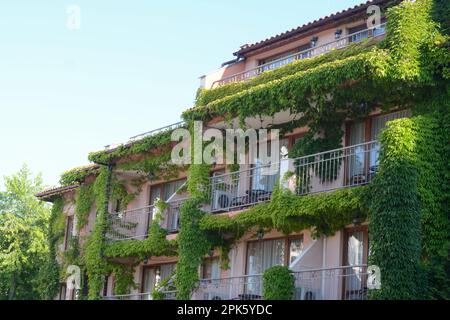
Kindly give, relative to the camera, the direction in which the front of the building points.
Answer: facing the viewer and to the left of the viewer

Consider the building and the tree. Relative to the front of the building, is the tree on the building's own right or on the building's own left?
on the building's own right
